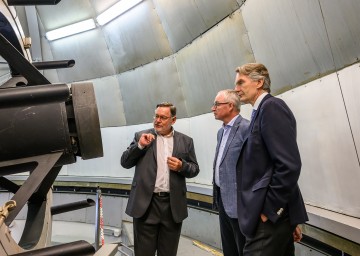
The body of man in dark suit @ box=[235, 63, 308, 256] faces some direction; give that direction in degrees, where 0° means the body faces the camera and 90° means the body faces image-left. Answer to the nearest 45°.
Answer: approximately 90°

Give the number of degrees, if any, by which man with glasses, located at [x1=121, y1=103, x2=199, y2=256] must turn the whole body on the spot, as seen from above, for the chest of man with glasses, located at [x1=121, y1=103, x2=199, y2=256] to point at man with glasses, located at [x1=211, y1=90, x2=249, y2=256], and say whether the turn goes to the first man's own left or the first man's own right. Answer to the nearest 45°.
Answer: approximately 90° to the first man's own left

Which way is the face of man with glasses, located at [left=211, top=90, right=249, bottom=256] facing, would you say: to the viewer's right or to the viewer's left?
to the viewer's left

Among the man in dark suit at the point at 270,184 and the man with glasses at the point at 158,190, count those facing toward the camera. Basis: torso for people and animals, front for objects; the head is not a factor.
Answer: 1

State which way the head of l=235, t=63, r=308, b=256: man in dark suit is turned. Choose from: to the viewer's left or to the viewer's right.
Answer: to the viewer's left

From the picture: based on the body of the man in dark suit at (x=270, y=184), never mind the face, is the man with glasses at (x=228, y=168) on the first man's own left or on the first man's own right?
on the first man's own right

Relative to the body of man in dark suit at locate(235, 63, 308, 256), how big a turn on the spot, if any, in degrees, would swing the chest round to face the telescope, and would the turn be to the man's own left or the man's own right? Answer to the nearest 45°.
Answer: approximately 45° to the man's own left

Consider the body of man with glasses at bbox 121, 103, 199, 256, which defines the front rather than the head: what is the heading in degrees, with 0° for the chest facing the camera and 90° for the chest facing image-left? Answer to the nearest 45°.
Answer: approximately 0°
